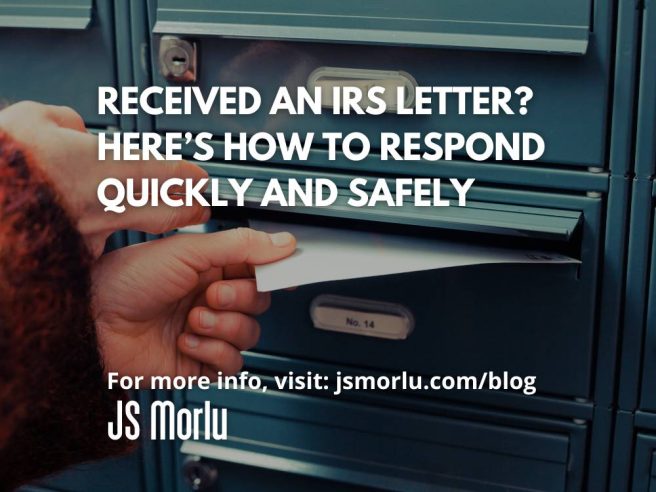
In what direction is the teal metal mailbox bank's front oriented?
toward the camera
